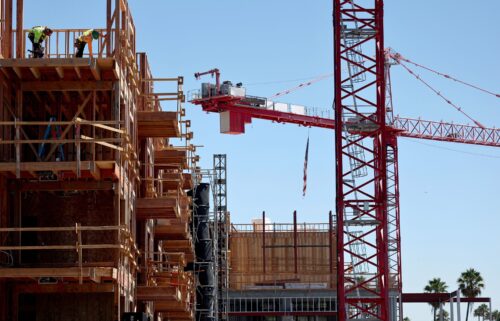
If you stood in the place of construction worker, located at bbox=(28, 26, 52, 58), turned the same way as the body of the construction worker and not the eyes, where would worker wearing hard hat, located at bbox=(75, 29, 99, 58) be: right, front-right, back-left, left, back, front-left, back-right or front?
front

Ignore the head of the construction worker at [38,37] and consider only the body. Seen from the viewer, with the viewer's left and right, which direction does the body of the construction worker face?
facing to the right of the viewer
